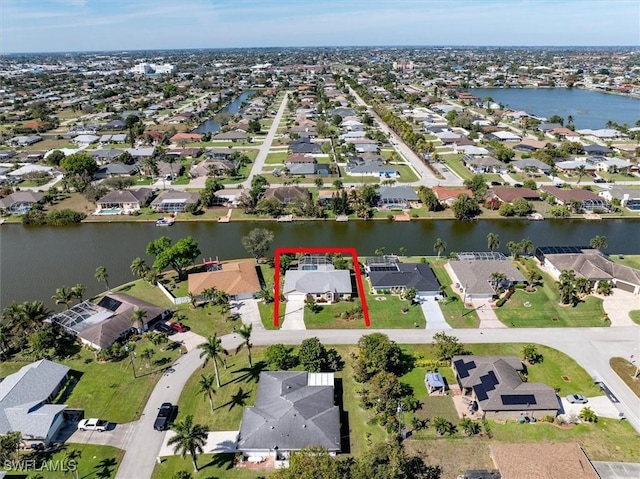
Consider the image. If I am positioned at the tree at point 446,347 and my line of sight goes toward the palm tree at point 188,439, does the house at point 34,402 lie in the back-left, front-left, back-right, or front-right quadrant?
front-right

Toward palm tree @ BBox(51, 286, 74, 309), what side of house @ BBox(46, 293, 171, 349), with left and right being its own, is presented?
back

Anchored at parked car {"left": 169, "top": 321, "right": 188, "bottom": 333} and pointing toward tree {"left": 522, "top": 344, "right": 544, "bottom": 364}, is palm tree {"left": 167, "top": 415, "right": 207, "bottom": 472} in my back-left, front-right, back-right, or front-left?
front-right

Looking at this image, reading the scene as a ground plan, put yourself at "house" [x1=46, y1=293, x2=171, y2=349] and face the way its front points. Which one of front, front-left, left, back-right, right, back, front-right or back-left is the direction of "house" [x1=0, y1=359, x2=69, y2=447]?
right

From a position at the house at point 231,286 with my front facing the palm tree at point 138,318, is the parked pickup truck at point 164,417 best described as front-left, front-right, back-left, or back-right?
front-left

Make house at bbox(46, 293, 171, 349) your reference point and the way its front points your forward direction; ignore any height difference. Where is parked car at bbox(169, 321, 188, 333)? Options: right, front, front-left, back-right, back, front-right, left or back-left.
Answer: front

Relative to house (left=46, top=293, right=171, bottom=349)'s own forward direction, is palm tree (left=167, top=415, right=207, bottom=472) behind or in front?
in front

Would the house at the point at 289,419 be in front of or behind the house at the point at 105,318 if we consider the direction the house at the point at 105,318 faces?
in front

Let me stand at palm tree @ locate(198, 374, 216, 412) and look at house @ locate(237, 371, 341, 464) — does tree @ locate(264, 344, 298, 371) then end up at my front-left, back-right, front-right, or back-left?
front-left

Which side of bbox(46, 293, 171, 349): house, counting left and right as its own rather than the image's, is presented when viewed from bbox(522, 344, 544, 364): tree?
front

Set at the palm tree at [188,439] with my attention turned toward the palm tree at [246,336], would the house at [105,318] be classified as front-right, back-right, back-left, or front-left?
front-left

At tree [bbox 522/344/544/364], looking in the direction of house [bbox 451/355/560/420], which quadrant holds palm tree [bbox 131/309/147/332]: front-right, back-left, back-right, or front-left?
front-right

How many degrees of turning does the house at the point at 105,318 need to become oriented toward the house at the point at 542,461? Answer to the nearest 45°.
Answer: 0° — it already faces it

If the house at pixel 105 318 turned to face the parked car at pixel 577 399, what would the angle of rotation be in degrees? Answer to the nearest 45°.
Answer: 0° — it already faces it

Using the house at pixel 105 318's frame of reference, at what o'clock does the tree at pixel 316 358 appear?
The tree is roughly at 12 o'clock from the house.

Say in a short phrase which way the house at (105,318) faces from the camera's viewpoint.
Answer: facing the viewer and to the right of the viewer

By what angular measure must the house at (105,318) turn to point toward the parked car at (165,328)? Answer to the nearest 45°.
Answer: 0° — it already faces it
